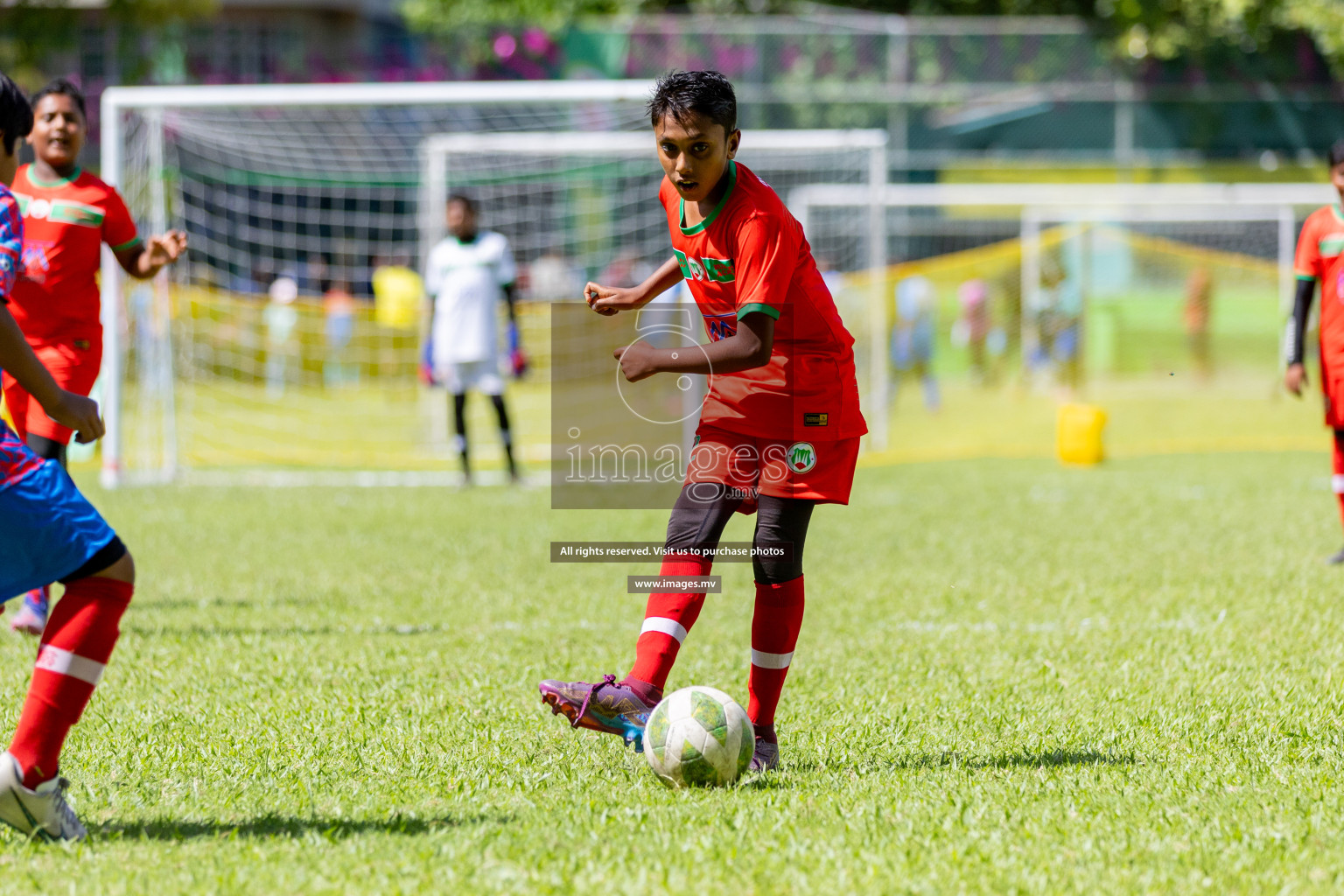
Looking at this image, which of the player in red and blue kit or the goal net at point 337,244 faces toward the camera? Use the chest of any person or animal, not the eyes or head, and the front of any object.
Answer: the goal net

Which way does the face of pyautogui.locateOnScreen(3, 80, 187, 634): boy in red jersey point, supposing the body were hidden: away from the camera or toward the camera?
toward the camera

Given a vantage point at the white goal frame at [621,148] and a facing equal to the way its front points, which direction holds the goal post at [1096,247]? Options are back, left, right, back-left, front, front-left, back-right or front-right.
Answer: back-left

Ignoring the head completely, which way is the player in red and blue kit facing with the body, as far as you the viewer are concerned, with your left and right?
facing to the right of the viewer

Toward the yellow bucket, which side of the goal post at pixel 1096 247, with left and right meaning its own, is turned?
front

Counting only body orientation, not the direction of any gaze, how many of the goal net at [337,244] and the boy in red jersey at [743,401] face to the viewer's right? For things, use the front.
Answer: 0

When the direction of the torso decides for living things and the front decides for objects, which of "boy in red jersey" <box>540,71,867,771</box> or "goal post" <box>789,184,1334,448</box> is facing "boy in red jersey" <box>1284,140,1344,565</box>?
the goal post

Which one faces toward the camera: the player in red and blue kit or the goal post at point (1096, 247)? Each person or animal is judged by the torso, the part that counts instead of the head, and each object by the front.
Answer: the goal post

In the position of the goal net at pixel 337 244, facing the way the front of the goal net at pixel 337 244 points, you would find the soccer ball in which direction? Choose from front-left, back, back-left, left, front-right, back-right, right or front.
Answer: front

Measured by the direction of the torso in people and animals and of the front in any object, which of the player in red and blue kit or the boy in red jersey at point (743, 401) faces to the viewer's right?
the player in red and blue kit

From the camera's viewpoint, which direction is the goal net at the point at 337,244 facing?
toward the camera

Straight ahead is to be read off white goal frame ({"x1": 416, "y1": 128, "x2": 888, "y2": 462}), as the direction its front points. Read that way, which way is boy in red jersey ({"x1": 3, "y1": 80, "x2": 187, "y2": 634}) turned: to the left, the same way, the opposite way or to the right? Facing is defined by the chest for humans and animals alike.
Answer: the same way

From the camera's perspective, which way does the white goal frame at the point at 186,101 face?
toward the camera

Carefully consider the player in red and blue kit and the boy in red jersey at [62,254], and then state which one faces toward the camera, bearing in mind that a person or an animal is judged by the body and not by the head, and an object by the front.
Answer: the boy in red jersey

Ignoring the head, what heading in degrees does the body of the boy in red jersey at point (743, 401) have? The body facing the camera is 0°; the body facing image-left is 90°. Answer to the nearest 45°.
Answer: approximately 45°
